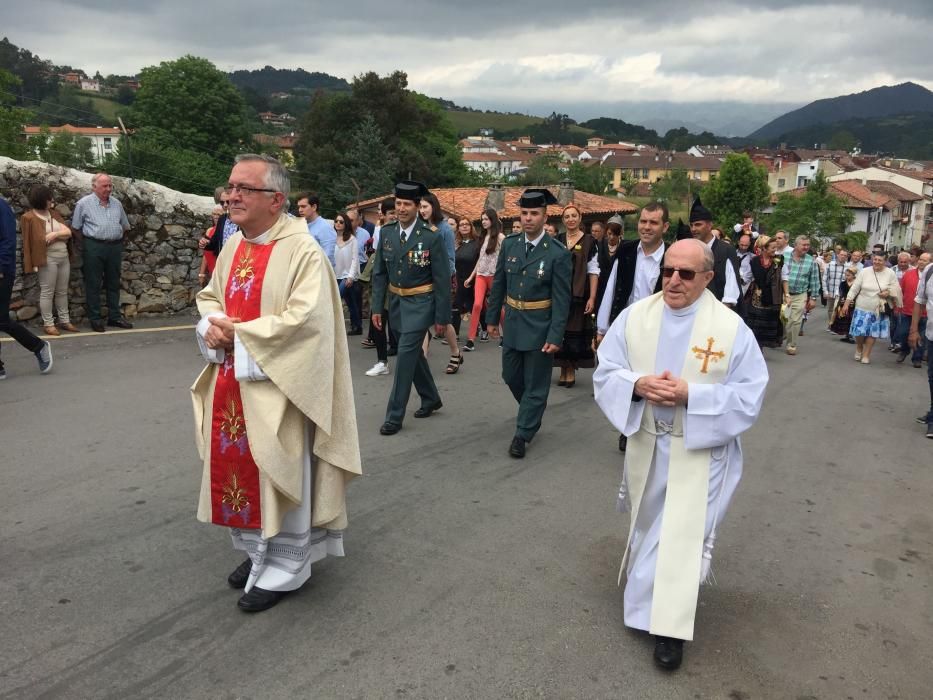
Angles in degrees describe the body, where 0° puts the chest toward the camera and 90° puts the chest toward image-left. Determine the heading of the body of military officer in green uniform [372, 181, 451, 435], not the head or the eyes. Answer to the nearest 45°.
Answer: approximately 45°

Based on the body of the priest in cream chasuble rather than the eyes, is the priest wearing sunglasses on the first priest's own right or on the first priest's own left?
on the first priest's own left

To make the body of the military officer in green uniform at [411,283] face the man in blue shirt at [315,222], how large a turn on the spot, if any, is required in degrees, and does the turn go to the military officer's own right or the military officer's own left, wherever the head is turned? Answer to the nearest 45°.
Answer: approximately 135° to the military officer's own right

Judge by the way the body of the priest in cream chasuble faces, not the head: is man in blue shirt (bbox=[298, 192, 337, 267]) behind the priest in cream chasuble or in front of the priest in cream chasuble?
behind

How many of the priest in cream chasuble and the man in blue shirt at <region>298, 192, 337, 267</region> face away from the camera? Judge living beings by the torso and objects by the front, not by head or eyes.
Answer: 0

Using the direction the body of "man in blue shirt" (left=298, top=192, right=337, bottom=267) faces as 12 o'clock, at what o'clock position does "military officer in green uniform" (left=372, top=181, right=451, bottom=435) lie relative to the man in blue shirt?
The military officer in green uniform is roughly at 10 o'clock from the man in blue shirt.

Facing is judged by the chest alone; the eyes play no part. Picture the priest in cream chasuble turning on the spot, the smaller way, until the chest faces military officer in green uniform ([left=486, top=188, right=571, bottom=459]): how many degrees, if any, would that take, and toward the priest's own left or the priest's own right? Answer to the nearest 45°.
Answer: approximately 180°

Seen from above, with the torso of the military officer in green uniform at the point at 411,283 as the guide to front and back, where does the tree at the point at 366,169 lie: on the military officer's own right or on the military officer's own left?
on the military officer's own right

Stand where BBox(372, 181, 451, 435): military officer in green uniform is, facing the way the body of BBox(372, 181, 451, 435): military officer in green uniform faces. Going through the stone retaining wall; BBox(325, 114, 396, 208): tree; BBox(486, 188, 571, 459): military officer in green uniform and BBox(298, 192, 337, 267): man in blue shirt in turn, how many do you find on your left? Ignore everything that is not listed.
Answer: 1

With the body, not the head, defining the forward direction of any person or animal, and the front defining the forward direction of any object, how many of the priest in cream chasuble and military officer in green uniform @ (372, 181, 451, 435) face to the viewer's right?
0

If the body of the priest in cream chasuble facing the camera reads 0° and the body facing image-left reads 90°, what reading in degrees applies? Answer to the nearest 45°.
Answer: approximately 45°

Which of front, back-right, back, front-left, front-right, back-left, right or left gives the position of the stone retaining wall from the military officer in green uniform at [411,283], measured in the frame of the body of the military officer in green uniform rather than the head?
right

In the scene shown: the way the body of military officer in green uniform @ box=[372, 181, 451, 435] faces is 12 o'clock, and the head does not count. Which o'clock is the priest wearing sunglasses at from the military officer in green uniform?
The priest wearing sunglasses is roughly at 10 o'clock from the military officer in green uniform.
